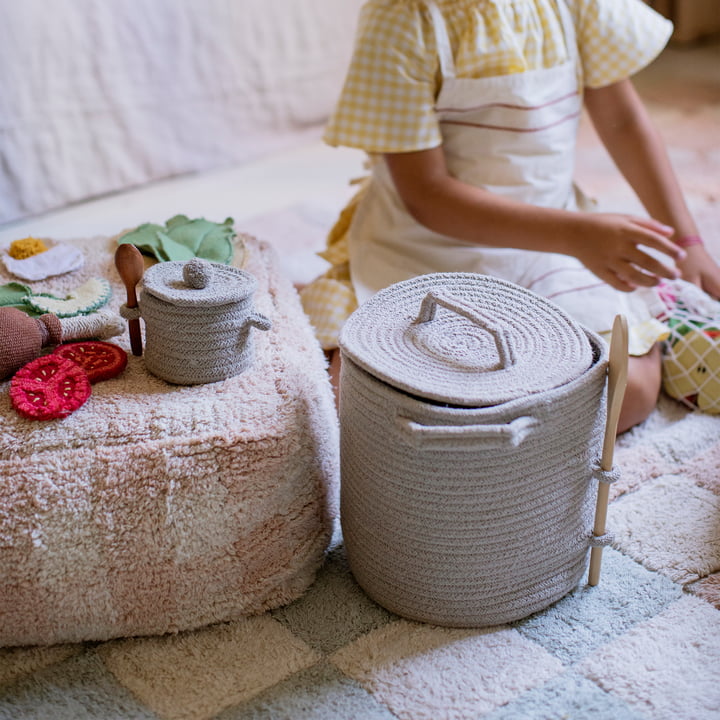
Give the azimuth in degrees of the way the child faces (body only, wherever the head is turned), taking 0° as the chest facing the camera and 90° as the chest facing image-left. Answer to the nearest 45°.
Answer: approximately 315°

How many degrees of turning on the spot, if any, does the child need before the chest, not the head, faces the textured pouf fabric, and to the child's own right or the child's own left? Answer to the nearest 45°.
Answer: approximately 90° to the child's own right
